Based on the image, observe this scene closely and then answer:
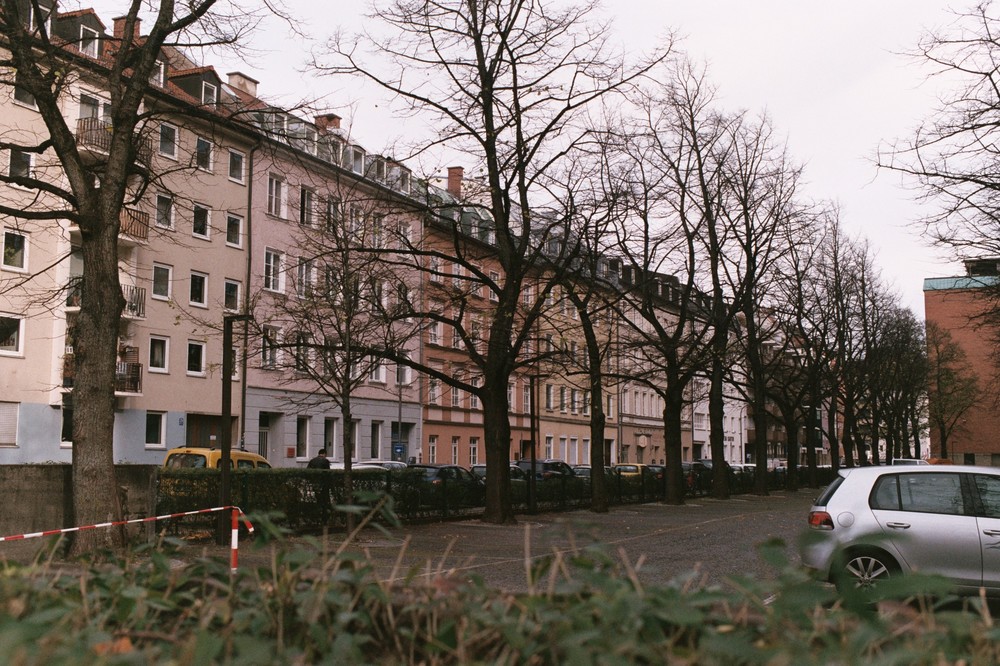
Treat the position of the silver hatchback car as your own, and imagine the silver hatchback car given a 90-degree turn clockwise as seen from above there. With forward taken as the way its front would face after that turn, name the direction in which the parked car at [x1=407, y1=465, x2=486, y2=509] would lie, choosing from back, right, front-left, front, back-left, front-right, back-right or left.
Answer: back-right

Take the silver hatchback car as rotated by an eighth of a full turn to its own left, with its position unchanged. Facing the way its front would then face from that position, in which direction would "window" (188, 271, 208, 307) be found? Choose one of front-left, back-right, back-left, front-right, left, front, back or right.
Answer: left

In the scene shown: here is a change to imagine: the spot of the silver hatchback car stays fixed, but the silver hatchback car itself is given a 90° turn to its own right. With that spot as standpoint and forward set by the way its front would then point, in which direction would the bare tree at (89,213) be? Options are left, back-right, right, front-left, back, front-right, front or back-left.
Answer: right

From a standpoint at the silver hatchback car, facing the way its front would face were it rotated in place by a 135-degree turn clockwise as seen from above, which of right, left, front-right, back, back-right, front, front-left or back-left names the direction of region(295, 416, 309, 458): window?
right

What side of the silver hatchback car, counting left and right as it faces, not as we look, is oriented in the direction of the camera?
right

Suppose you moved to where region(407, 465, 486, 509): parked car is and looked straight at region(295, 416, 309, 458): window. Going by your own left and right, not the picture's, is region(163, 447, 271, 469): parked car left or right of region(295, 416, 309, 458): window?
left

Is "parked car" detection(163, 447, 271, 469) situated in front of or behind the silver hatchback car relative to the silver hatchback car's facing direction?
behind

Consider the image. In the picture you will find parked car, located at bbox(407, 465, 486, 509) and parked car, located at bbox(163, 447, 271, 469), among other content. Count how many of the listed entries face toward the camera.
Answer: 0

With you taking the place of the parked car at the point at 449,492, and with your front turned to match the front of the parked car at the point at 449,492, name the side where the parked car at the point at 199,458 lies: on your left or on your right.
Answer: on your left
